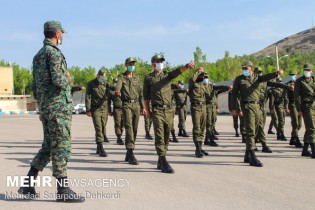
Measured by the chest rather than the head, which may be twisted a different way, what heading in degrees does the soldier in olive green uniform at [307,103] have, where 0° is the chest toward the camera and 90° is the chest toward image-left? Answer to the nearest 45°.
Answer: approximately 0°

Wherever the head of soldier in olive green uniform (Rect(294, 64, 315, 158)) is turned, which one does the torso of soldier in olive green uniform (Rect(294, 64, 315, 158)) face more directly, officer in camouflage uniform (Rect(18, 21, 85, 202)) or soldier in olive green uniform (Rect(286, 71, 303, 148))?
the officer in camouflage uniform

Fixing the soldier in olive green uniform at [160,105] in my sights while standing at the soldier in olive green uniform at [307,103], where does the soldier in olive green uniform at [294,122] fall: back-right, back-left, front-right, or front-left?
back-right

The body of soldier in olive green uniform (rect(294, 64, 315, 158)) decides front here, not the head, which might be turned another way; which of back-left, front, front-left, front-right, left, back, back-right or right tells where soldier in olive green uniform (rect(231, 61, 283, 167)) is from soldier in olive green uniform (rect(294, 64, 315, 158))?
front-right

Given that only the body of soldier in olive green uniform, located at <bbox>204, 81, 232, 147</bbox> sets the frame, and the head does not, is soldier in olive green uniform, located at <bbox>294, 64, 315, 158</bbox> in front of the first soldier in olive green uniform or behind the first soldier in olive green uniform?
in front

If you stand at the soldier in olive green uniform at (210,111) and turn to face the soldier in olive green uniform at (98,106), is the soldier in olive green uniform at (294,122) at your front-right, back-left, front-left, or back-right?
back-left

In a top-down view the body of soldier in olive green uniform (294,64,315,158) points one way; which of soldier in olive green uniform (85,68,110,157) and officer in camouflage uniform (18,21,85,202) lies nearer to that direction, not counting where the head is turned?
the officer in camouflage uniform

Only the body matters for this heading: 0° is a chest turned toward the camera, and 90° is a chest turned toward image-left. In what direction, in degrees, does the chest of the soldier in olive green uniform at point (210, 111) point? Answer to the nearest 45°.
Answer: approximately 315°

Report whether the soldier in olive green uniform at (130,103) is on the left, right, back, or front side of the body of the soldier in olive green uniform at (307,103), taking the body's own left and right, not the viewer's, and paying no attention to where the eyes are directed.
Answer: right

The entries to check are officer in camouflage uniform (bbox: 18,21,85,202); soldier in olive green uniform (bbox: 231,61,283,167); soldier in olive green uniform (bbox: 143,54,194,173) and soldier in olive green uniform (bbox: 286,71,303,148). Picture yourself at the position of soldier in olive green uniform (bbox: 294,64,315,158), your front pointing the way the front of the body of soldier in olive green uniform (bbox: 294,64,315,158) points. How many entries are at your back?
1

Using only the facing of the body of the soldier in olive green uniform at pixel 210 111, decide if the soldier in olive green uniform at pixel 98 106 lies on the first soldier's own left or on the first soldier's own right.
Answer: on the first soldier's own right

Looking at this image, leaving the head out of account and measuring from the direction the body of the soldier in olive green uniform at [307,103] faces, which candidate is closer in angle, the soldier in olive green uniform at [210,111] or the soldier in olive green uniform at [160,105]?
the soldier in olive green uniform at [160,105]
